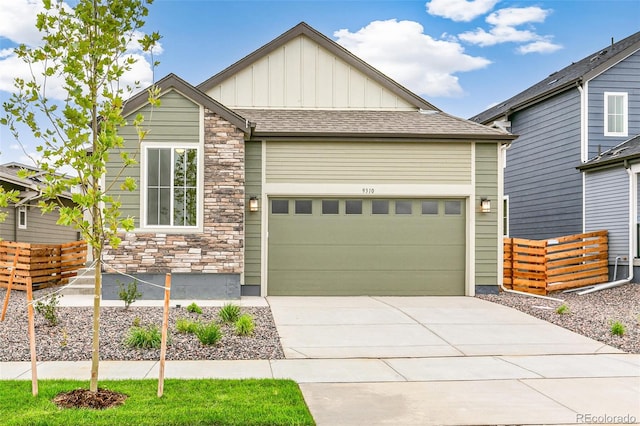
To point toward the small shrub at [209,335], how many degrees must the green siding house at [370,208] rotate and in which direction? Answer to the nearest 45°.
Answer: approximately 45° to its right

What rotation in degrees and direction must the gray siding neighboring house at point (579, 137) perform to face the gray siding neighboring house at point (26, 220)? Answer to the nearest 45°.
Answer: approximately 90° to its right

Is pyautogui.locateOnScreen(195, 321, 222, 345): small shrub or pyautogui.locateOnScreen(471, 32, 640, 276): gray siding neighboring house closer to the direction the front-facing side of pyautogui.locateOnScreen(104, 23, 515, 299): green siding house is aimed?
the small shrub

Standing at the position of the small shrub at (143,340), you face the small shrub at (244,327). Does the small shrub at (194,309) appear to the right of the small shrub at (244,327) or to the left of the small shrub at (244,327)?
left

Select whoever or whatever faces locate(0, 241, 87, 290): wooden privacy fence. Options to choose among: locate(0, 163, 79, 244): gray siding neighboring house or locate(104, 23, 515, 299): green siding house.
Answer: the gray siding neighboring house

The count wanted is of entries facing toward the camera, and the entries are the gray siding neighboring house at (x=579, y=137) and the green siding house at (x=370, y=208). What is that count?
2

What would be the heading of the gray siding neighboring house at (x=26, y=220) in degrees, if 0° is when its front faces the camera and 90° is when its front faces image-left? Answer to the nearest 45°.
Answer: approximately 0°

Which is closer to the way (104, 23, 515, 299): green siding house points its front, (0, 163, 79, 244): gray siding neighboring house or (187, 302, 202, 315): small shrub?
the small shrub

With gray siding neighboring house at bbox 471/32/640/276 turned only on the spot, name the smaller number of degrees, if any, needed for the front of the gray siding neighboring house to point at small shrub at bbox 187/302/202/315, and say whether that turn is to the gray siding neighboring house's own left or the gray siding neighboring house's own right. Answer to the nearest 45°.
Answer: approximately 45° to the gray siding neighboring house's own right
